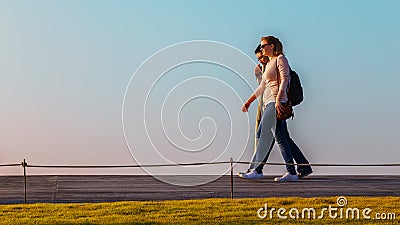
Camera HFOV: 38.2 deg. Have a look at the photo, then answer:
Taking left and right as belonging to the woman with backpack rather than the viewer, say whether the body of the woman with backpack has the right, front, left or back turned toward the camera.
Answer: left
